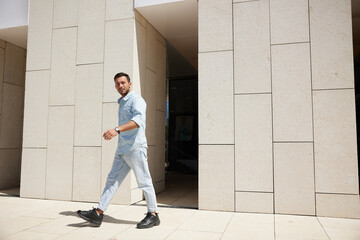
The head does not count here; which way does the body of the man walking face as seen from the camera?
to the viewer's left
